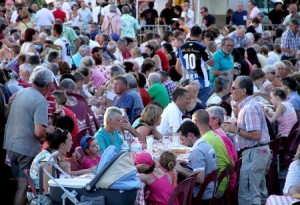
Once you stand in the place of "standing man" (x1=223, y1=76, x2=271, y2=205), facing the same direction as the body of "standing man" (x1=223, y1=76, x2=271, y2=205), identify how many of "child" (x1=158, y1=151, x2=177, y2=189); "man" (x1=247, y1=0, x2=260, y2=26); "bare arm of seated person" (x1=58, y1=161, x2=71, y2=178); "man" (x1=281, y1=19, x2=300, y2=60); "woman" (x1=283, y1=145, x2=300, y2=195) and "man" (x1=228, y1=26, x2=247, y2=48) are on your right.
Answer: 3

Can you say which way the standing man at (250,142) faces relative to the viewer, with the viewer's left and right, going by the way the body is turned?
facing to the left of the viewer

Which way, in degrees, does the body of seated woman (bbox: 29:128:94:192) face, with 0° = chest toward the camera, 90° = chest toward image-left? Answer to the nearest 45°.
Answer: approximately 270°

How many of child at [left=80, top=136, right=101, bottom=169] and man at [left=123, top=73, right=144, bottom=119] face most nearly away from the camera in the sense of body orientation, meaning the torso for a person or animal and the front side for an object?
0

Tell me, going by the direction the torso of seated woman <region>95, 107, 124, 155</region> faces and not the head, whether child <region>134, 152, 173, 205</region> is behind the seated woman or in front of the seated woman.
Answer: in front

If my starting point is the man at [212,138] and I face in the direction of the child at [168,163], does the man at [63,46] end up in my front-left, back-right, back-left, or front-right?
back-right
